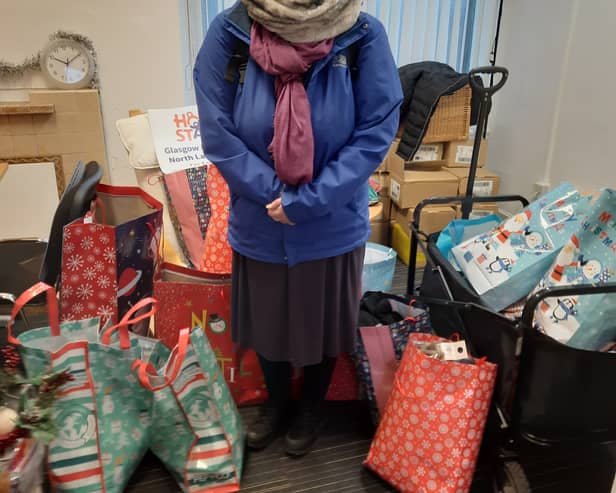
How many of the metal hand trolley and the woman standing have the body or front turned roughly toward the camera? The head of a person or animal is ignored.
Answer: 1

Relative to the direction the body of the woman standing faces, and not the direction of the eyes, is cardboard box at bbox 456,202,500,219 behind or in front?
behind

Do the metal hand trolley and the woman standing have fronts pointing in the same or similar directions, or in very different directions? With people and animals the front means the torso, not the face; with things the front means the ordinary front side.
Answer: very different directions

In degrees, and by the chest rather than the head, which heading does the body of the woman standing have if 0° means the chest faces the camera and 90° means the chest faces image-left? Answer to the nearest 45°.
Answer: approximately 0°

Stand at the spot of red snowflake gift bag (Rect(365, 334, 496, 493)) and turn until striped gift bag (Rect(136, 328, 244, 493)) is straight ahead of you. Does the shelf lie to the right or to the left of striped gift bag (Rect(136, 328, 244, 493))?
right

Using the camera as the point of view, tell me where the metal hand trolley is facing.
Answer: facing away from the viewer and to the left of the viewer
